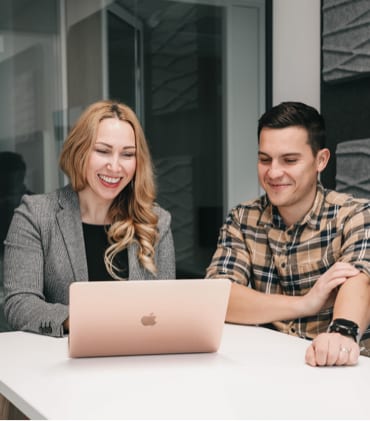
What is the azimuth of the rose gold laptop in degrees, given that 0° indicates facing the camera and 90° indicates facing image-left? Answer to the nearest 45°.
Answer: approximately 180°

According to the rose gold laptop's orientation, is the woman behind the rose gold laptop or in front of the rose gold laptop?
in front

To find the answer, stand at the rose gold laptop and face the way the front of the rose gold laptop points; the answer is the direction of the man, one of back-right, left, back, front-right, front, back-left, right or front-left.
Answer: front-right
